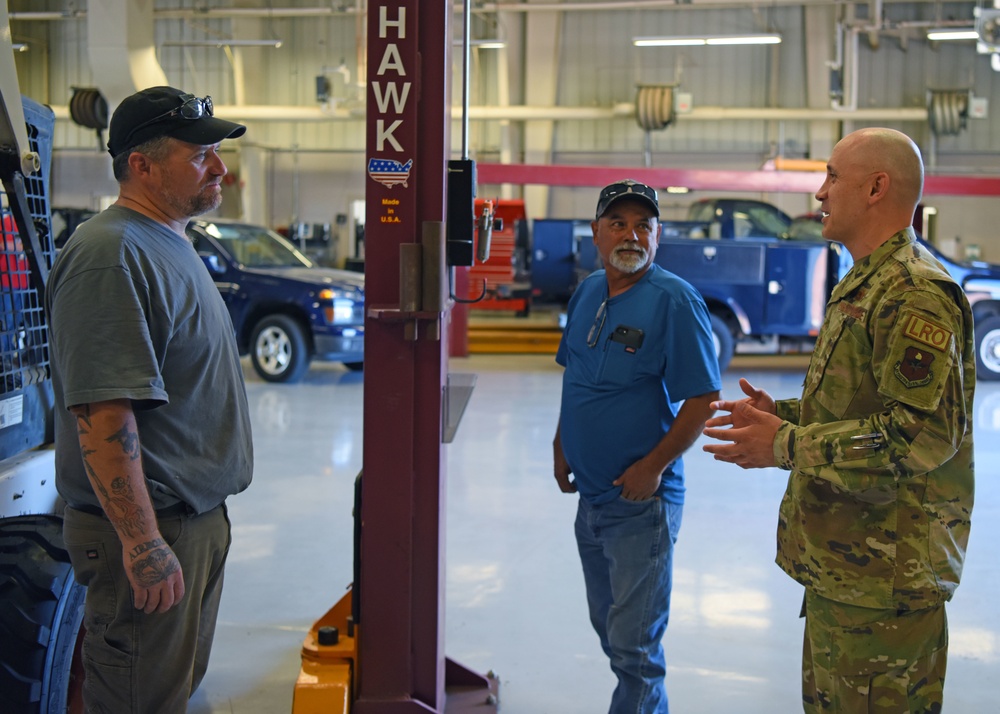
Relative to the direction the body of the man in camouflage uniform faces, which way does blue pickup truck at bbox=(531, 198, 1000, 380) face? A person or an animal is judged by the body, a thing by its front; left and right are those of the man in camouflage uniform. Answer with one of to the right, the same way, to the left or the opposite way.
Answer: the opposite way

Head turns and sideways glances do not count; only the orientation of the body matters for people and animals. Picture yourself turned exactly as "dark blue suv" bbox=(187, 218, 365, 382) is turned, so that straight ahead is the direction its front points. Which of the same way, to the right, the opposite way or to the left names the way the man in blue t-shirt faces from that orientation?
to the right

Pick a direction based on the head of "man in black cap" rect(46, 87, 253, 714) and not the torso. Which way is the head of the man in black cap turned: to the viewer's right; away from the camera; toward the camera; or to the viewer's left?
to the viewer's right

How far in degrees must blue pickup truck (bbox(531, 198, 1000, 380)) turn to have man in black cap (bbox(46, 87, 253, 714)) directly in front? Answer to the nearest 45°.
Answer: approximately 90° to its right

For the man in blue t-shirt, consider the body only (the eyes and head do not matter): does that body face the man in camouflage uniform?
no

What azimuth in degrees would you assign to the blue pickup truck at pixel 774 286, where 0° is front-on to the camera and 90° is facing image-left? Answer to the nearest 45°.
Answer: approximately 270°

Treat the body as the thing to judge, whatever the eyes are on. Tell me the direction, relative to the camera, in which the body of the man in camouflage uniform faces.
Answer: to the viewer's left

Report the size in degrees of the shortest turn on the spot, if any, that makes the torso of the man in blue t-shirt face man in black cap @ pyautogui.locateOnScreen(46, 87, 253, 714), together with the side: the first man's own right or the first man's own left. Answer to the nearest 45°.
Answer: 0° — they already face them

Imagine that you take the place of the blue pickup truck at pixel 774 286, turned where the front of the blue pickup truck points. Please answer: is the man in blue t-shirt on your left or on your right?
on your right

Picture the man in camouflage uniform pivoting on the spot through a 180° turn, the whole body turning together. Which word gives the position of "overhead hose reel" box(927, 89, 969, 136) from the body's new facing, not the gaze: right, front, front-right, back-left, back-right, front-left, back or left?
left

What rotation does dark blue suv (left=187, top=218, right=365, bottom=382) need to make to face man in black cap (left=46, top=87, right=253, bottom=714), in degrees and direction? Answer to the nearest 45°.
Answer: approximately 45° to its right

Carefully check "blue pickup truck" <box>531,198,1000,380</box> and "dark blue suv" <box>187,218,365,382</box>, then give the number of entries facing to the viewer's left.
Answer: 0

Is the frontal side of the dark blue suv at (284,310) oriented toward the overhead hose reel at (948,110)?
no

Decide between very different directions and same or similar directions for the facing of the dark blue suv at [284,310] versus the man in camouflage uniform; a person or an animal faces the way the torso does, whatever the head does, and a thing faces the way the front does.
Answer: very different directions

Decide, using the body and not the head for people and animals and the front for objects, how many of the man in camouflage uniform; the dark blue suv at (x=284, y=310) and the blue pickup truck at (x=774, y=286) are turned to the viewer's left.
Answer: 1
